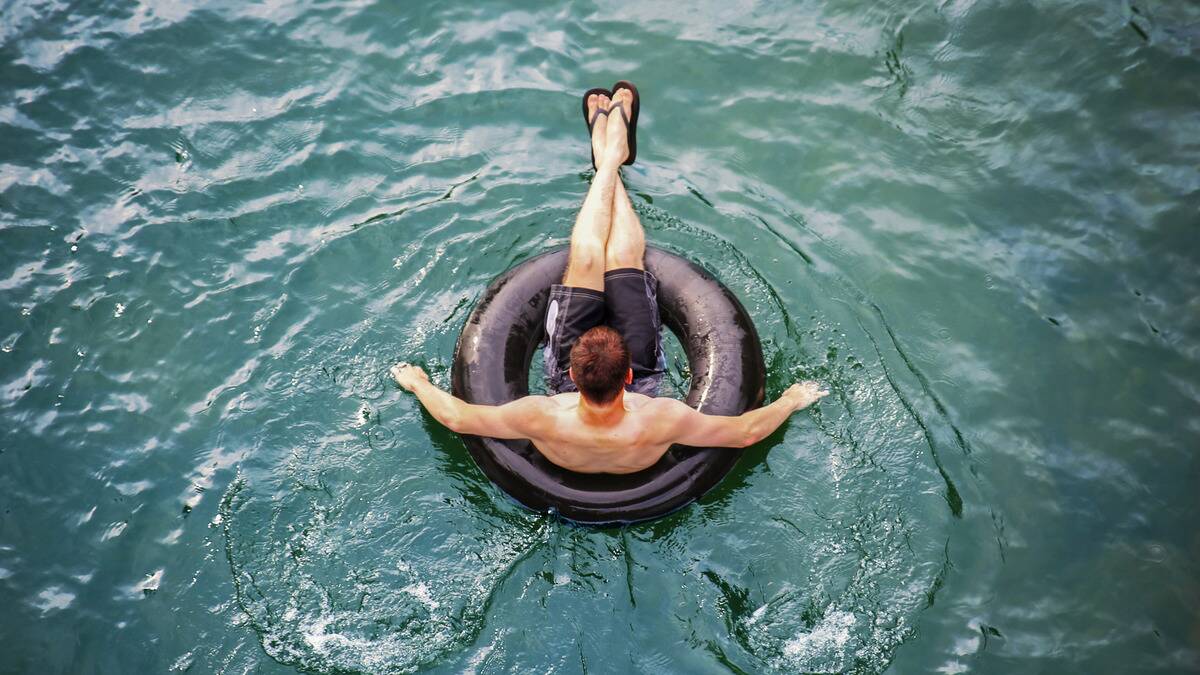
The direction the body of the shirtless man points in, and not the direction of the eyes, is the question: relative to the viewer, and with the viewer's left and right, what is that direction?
facing away from the viewer

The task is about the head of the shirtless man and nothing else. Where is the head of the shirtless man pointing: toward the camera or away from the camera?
away from the camera
